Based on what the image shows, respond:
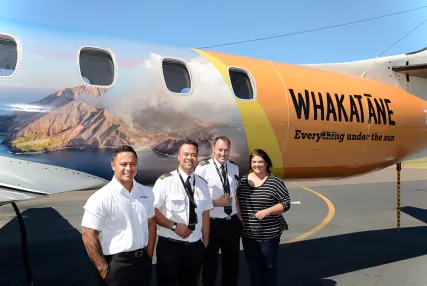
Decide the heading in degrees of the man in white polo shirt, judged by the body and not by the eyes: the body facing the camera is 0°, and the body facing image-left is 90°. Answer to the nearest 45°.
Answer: approximately 315°

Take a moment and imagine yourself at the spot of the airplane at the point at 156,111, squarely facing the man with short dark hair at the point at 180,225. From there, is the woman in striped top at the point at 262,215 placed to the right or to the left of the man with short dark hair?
left

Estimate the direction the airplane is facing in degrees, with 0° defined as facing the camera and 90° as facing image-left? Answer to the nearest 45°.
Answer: approximately 45°

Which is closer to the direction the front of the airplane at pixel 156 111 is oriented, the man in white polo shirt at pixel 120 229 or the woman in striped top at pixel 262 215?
the man in white polo shirt

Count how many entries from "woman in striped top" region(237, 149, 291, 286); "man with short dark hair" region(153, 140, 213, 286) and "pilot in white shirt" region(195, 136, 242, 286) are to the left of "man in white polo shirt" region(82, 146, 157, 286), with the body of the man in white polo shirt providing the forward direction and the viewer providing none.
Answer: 3

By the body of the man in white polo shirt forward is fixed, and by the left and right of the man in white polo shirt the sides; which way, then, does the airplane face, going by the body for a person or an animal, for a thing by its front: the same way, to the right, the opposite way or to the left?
to the right

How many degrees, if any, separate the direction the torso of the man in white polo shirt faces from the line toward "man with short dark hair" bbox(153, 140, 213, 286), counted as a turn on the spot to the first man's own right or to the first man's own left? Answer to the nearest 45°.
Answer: approximately 90° to the first man's own left

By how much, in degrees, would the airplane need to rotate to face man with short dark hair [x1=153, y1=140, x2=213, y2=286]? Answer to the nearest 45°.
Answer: approximately 45° to its left

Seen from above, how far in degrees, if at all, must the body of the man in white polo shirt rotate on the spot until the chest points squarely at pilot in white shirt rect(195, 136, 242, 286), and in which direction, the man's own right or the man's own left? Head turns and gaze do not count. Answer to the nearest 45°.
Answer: approximately 90° to the man's own left

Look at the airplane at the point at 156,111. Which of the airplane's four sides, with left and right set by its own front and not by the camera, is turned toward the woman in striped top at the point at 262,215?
left
